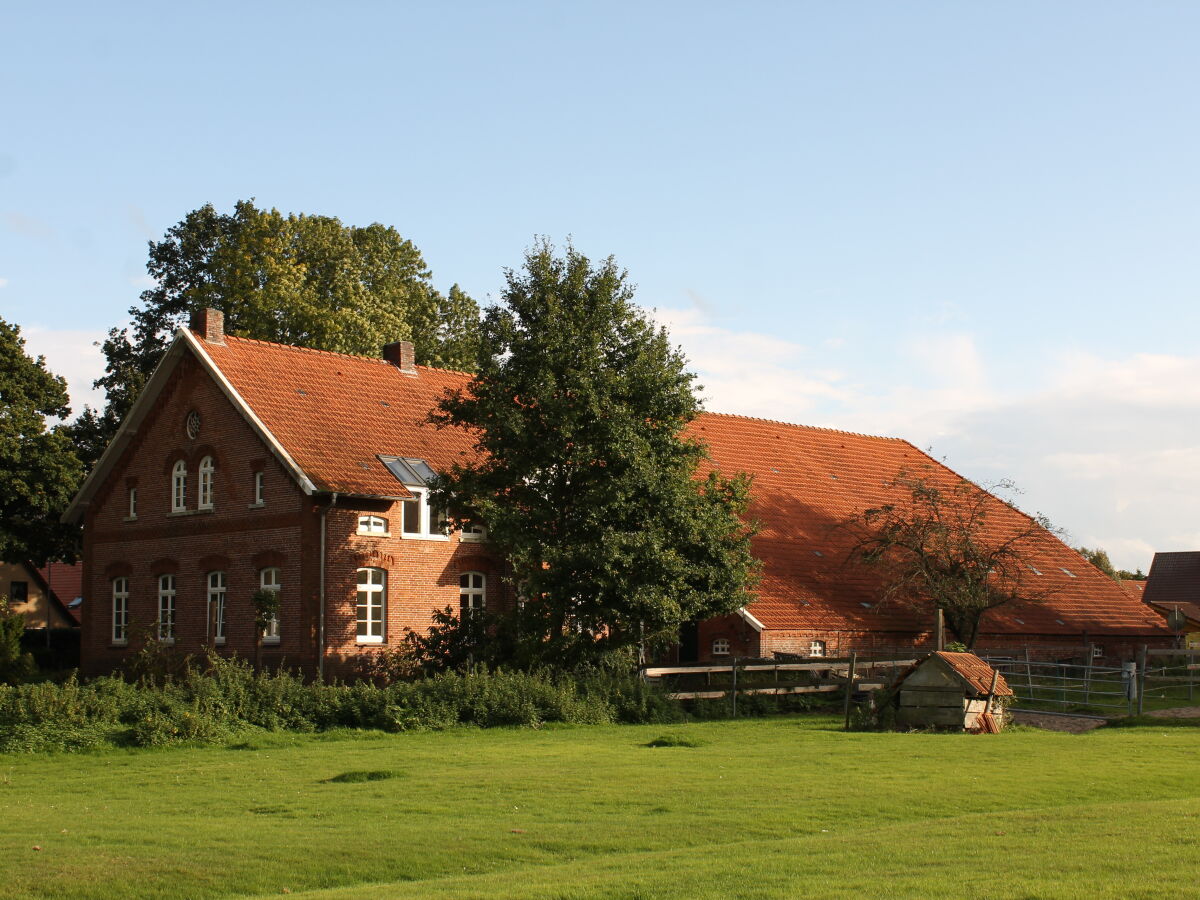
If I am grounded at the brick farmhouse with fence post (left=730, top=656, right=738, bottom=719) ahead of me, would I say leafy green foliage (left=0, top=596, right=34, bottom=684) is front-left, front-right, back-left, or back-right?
front-right
